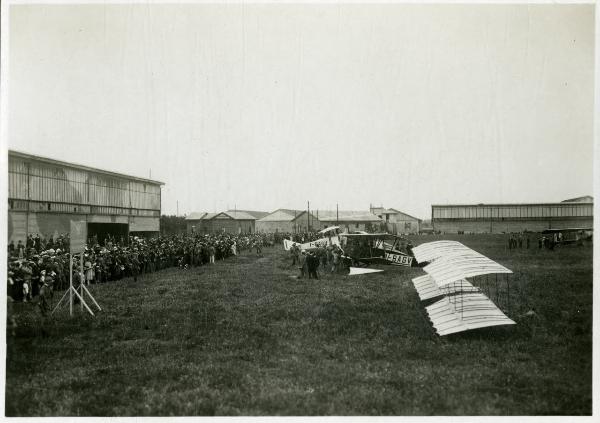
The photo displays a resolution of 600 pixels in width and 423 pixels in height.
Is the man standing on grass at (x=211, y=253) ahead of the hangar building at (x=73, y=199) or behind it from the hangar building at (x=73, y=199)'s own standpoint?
ahead

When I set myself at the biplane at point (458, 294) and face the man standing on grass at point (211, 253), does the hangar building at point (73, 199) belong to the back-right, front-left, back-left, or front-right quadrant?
front-left

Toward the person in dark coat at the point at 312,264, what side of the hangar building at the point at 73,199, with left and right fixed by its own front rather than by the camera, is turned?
front

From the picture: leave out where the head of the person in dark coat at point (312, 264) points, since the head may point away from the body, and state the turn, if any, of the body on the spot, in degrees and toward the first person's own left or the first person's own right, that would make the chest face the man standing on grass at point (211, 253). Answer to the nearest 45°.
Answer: approximately 45° to the first person's own left

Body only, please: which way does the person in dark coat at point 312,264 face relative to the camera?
away from the camera

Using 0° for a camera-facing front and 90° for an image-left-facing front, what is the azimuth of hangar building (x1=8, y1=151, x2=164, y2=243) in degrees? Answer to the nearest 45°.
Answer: approximately 315°

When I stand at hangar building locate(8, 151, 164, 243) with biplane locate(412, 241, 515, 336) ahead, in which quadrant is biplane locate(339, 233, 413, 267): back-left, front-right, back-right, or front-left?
front-left

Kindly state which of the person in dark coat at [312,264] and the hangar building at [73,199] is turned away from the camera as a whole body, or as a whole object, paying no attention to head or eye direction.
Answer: the person in dark coat

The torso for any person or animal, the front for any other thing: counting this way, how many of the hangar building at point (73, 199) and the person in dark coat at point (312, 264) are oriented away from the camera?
1

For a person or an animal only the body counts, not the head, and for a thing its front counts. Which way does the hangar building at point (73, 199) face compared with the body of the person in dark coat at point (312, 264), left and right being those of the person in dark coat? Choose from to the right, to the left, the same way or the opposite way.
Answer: to the right

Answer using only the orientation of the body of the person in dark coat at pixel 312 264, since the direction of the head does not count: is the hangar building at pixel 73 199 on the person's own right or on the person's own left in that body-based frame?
on the person's own left

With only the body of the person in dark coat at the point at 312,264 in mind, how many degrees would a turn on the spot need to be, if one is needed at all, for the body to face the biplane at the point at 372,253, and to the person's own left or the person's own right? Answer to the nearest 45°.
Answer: approximately 45° to the person's own right

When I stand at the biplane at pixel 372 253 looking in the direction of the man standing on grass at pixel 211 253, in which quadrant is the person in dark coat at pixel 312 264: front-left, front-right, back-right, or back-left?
front-left
